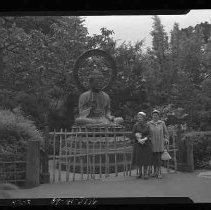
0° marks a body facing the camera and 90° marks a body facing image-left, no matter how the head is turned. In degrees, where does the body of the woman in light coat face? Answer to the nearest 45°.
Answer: approximately 0°

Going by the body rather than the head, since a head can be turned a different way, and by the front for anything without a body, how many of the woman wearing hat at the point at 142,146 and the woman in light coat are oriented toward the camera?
2

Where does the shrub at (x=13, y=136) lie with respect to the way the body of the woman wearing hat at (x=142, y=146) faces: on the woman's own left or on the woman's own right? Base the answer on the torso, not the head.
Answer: on the woman's own right

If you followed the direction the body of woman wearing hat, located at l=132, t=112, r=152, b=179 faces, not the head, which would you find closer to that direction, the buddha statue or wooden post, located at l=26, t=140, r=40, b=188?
the wooden post

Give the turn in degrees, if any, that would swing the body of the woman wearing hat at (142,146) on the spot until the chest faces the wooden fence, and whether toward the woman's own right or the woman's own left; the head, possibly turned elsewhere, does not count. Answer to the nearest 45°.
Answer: approximately 135° to the woman's own right

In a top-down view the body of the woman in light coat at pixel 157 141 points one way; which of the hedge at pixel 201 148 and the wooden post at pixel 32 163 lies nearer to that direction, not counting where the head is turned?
the wooden post

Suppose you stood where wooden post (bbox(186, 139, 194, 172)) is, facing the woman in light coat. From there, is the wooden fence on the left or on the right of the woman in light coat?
right

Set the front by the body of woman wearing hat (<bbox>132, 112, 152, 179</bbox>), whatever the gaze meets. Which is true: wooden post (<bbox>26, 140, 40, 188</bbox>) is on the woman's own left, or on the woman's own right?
on the woman's own right
